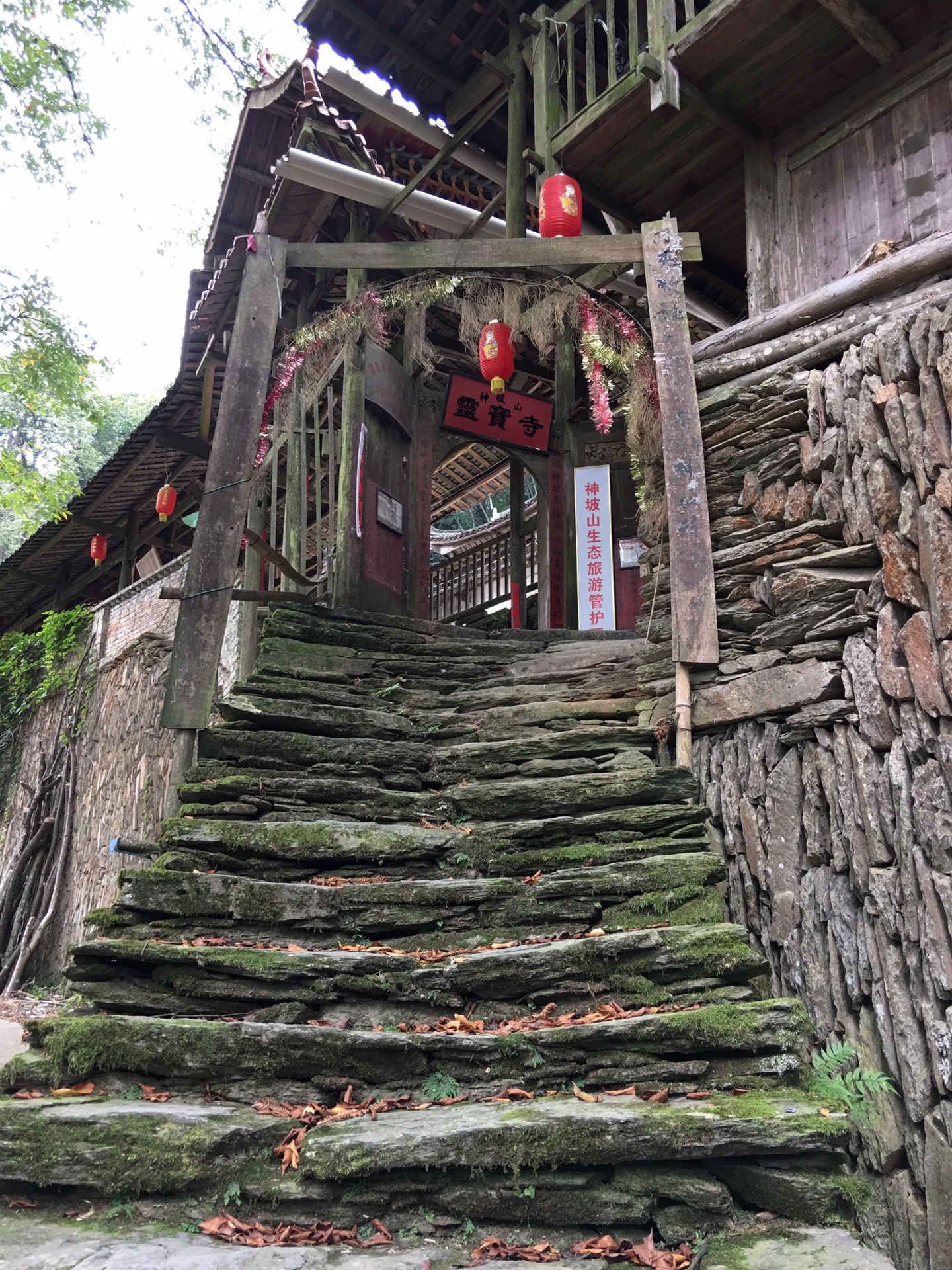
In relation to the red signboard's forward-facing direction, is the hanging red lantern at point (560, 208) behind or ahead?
ahead

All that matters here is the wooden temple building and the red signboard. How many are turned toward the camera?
2

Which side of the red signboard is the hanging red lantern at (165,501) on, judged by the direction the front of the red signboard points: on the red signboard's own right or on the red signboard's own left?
on the red signboard's own right

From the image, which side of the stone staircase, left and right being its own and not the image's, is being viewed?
front

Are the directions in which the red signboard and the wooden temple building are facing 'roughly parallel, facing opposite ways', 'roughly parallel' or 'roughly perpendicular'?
roughly parallel

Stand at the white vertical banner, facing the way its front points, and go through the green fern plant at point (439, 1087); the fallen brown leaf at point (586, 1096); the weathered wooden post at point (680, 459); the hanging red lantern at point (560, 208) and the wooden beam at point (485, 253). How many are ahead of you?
5

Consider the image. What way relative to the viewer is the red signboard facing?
toward the camera

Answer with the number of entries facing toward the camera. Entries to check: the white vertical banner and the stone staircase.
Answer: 2

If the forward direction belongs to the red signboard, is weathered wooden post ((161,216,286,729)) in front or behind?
in front
